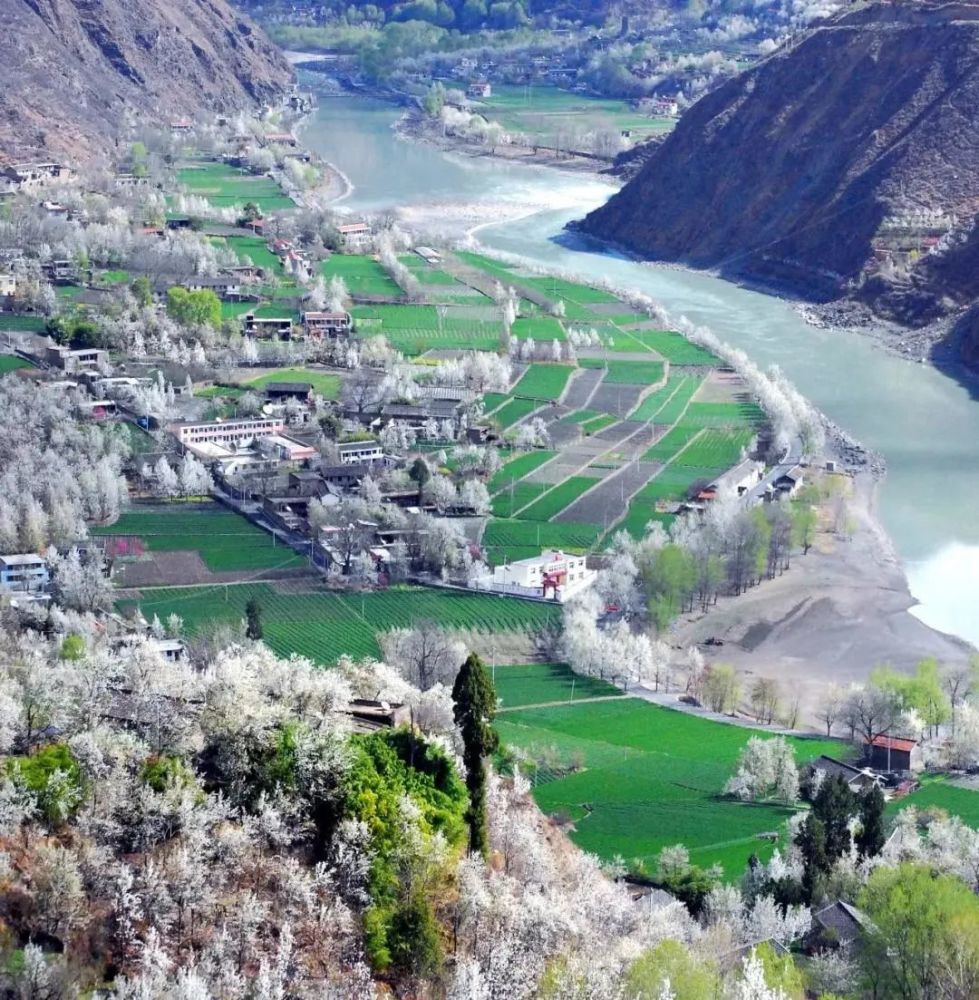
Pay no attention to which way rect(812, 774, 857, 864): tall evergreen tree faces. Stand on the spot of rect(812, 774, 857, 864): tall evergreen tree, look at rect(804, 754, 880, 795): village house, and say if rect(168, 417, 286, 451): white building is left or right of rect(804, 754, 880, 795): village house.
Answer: left

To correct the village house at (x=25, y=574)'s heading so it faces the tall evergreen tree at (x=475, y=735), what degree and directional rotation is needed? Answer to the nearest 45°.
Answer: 0° — it already faces it

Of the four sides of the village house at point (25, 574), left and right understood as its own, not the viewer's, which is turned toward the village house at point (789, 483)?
left

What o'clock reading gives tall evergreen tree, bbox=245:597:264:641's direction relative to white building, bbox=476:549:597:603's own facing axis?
The tall evergreen tree is roughly at 3 o'clock from the white building.

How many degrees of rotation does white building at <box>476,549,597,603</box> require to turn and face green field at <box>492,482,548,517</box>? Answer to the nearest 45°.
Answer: approximately 135° to its left

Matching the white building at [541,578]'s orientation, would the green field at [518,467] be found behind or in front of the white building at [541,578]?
behind

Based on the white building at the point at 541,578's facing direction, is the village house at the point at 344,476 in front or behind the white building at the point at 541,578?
behind

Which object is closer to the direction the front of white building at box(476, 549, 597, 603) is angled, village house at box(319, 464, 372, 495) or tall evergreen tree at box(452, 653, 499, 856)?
the tall evergreen tree

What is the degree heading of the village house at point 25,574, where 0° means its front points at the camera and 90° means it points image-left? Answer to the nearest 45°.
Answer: approximately 0°

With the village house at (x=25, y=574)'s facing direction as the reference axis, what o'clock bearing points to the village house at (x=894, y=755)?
the village house at (x=894, y=755) is roughly at 10 o'clock from the village house at (x=25, y=574).

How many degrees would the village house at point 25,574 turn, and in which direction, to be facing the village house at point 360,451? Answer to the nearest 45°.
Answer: approximately 135° to its left
